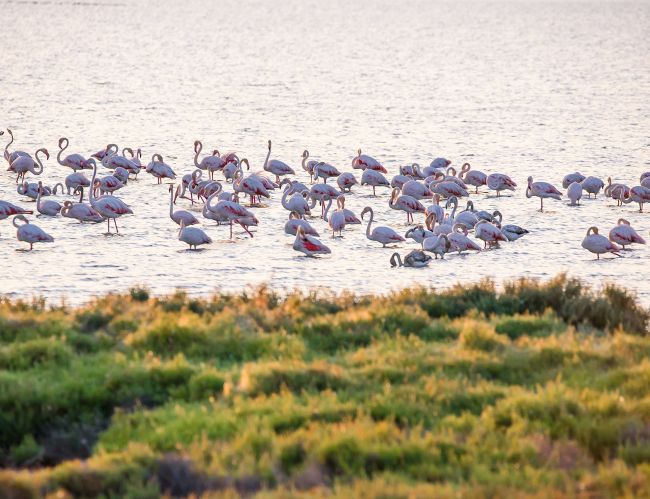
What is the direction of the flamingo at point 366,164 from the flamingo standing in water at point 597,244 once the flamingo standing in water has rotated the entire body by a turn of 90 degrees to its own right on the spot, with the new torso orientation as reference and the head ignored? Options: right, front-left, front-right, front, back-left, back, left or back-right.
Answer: front-left

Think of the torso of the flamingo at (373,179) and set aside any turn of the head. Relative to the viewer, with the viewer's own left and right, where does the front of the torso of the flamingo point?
facing to the left of the viewer

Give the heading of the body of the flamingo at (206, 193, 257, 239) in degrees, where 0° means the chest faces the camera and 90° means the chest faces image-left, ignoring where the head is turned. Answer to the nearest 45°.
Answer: approximately 90°

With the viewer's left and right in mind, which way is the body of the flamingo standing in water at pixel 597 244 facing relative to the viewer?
facing to the left of the viewer

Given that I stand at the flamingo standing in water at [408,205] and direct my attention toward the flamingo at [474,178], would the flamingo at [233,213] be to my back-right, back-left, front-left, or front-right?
back-left

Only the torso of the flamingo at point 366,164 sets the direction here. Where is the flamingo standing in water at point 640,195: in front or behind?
behind
